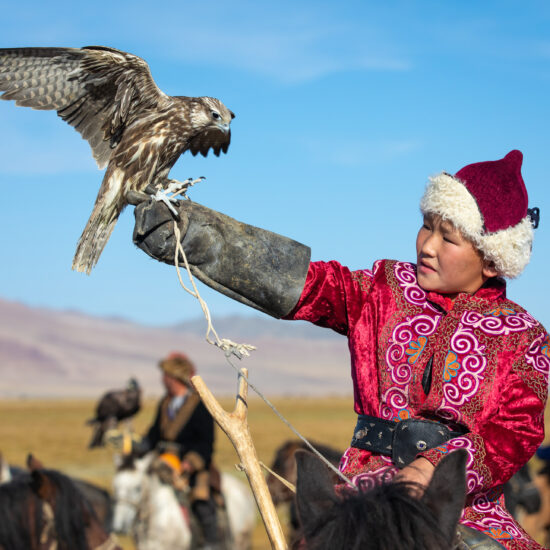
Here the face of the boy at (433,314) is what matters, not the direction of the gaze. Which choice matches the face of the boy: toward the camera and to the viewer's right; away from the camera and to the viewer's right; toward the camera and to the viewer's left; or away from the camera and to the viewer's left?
toward the camera and to the viewer's left

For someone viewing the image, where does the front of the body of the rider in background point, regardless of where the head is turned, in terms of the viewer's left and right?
facing the viewer and to the left of the viewer

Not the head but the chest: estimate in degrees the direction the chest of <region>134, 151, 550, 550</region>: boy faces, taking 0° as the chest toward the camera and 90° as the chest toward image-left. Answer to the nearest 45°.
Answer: approximately 45°

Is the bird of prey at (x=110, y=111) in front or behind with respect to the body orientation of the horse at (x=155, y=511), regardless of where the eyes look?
in front

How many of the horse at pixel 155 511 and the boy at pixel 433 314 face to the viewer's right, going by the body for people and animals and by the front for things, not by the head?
0

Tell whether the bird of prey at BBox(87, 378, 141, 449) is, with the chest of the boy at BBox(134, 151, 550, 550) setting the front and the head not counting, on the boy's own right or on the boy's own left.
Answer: on the boy's own right

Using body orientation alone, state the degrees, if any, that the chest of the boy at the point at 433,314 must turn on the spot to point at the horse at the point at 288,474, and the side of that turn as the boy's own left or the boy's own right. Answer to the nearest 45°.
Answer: approximately 135° to the boy's own right
